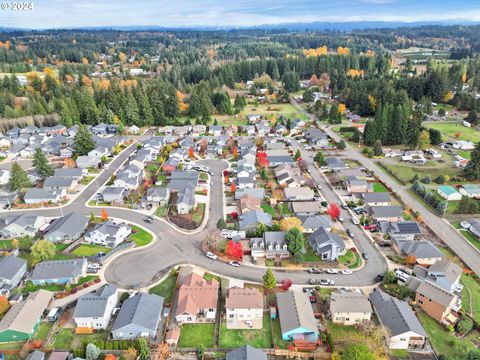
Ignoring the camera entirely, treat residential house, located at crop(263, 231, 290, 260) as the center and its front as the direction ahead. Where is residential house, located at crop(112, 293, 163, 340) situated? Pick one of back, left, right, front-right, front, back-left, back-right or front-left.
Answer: front-right

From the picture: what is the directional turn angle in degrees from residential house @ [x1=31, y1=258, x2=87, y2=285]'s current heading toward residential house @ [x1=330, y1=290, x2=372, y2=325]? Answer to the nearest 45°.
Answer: approximately 45° to its left

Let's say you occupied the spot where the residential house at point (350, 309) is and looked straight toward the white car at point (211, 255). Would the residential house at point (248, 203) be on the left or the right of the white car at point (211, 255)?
right

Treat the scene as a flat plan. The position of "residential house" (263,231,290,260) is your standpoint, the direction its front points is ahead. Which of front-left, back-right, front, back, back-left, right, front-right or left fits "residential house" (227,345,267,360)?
front

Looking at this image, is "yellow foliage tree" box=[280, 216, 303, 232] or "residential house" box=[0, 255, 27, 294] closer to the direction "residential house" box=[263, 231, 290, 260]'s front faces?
the residential house

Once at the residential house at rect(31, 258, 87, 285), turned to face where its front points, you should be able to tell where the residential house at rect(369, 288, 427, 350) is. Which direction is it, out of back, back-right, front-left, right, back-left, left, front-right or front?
front-left

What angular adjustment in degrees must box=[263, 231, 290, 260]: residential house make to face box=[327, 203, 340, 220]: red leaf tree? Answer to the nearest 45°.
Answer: approximately 135° to its left

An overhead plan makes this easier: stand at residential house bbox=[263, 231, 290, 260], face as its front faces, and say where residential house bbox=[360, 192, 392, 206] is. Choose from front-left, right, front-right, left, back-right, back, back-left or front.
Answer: back-left

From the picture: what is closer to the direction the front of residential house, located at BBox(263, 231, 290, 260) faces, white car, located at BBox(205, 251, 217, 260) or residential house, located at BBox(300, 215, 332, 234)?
the white car

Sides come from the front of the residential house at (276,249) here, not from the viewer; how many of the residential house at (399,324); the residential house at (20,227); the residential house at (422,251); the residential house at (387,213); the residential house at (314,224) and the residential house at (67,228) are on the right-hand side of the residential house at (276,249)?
2

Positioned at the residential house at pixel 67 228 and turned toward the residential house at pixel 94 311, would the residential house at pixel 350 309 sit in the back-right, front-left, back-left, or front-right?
front-left

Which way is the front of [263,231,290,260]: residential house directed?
toward the camera

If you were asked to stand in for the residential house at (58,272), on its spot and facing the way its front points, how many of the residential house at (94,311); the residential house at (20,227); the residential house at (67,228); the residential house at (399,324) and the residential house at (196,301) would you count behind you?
2
